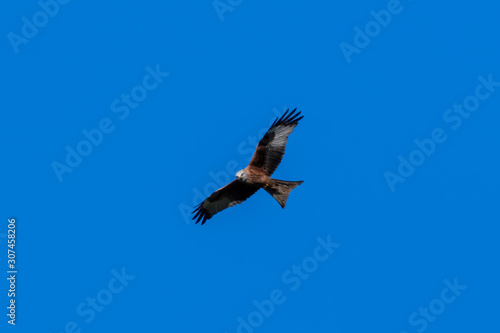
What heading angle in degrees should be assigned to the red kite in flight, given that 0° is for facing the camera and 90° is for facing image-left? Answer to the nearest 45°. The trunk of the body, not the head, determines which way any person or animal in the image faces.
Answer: approximately 90°
